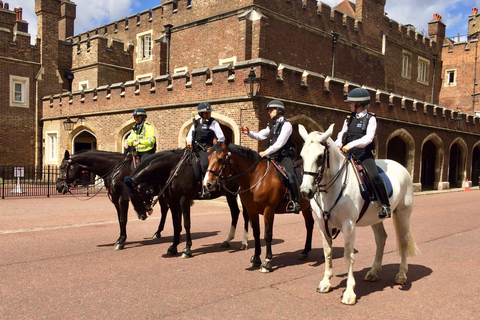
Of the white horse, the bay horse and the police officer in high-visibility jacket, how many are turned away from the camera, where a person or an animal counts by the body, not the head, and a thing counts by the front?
0

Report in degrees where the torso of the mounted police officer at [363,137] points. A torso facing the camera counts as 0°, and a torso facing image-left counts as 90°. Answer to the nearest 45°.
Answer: approximately 45°

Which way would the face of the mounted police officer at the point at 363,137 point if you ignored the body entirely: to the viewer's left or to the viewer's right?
to the viewer's left

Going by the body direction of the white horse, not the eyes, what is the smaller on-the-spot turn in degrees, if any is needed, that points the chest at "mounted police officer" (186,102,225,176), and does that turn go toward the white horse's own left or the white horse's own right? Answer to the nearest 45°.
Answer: approximately 90° to the white horse's own right

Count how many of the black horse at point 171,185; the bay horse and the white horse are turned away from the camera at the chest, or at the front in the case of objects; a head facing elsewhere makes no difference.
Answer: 0

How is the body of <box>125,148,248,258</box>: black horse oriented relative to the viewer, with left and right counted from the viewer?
facing the viewer and to the left of the viewer

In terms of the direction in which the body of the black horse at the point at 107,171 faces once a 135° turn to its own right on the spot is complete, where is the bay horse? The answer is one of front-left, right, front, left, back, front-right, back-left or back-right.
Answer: back-right
